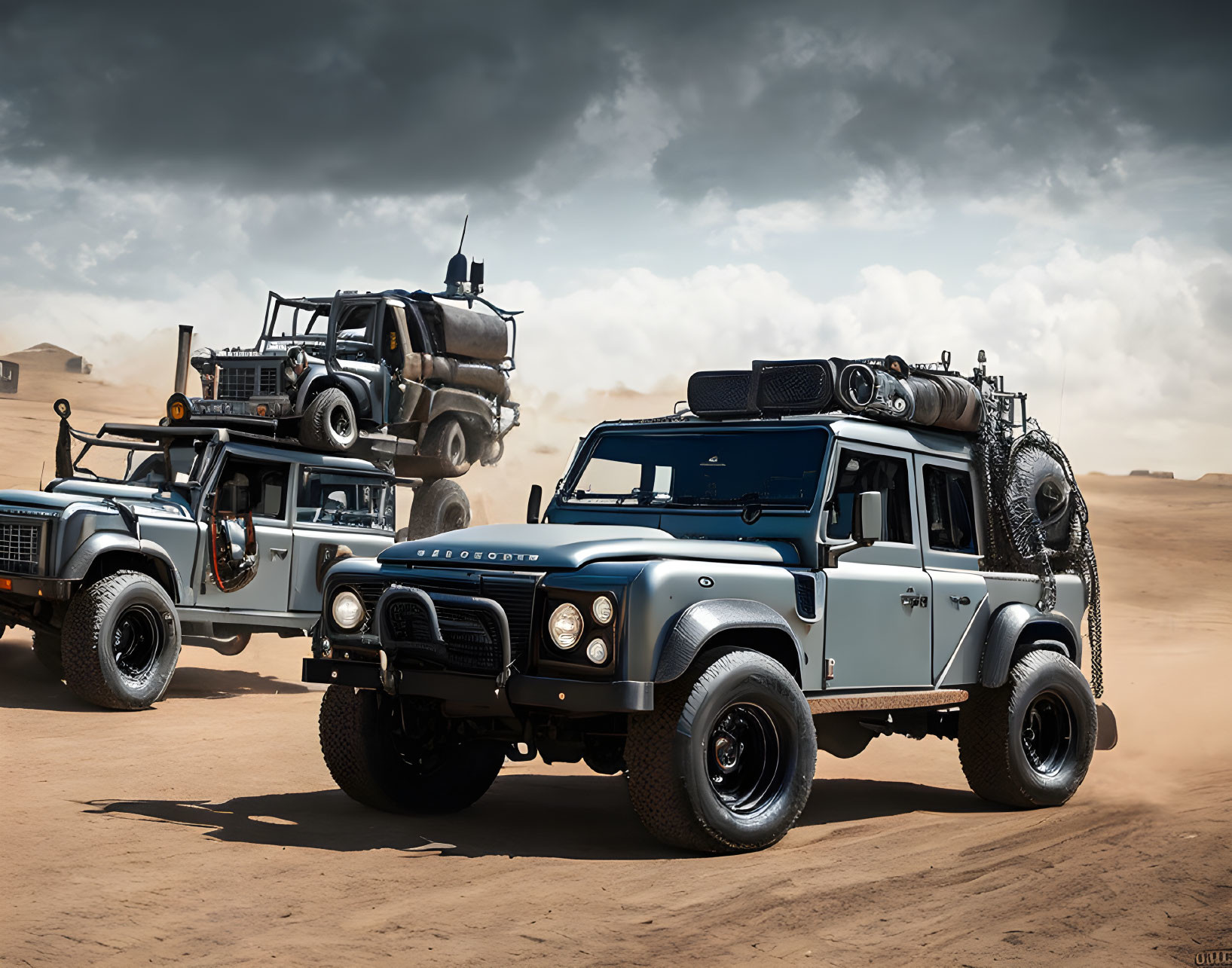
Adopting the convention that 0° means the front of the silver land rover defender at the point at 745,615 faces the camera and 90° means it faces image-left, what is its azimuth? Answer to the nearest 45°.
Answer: approximately 45°

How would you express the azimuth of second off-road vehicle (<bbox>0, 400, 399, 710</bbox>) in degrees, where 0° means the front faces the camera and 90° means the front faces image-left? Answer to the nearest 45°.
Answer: approximately 45°

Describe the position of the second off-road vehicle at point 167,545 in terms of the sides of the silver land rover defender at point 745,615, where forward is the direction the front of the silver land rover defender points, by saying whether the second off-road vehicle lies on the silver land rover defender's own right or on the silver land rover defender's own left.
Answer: on the silver land rover defender's own right

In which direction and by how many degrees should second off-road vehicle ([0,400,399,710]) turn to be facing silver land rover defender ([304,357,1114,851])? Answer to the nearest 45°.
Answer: approximately 90° to its left

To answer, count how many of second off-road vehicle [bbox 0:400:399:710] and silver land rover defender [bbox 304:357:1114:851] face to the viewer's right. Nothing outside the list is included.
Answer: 0
